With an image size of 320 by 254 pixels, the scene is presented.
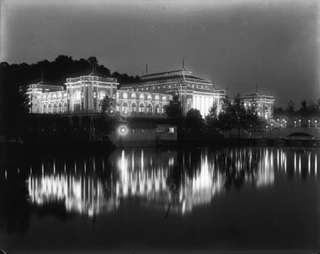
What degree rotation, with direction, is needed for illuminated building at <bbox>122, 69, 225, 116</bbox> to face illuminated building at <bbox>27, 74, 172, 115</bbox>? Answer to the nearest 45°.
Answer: approximately 90° to its right

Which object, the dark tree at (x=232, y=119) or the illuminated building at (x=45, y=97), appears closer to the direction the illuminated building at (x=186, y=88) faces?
the dark tree

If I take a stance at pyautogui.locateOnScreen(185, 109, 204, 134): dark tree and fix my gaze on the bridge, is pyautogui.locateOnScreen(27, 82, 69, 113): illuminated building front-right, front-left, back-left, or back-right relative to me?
back-left

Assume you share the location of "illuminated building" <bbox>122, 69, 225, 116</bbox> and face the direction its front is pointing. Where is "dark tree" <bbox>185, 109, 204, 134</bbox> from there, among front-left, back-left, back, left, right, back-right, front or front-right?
front-right

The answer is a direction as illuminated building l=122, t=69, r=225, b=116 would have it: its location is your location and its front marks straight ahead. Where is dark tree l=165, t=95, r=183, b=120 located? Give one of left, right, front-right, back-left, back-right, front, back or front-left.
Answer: front-right

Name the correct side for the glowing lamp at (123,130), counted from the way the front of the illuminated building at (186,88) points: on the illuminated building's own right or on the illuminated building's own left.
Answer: on the illuminated building's own right

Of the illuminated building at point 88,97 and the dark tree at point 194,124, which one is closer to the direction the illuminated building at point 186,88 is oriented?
the dark tree

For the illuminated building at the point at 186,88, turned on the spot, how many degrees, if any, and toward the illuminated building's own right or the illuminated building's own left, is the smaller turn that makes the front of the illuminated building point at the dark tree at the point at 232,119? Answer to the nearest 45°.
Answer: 0° — it already faces it

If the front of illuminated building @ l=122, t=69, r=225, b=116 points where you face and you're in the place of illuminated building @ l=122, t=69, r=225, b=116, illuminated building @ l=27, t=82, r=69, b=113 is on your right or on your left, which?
on your right
